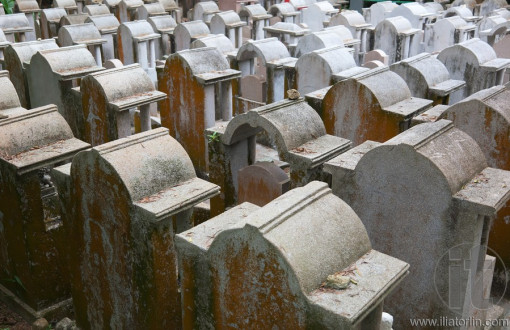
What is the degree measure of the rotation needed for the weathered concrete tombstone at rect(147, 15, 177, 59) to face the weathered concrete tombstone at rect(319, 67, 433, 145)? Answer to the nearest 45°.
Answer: approximately 45° to its right

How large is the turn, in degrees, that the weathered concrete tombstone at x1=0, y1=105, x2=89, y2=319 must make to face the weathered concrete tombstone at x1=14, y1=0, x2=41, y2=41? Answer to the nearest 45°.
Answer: approximately 135° to its left

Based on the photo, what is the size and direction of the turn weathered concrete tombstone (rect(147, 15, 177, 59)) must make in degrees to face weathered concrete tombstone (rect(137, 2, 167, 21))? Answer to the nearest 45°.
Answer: approximately 135° to its left

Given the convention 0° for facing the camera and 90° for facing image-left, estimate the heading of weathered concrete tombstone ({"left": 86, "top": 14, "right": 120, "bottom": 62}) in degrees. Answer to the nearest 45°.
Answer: approximately 315°

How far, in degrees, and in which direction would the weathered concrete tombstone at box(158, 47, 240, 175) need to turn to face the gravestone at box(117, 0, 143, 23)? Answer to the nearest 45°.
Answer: approximately 135° to its left

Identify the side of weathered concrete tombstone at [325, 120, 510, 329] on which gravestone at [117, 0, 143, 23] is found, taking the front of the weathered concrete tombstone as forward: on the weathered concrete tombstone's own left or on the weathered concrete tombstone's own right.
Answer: on the weathered concrete tombstone's own left

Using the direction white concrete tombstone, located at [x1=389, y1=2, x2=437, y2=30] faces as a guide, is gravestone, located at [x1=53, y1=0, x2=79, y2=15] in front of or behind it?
behind

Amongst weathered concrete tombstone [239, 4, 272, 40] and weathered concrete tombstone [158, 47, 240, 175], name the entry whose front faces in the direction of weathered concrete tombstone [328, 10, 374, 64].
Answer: weathered concrete tombstone [239, 4, 272, 40]

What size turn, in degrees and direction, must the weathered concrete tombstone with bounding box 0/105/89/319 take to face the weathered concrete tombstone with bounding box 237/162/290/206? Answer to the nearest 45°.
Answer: approximately 45° to its left

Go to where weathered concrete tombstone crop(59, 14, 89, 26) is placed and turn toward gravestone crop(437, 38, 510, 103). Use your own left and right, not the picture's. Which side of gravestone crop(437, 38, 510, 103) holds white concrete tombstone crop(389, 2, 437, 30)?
left

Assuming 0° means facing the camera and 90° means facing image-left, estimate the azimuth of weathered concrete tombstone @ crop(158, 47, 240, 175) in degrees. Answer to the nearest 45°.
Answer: approximately 315°

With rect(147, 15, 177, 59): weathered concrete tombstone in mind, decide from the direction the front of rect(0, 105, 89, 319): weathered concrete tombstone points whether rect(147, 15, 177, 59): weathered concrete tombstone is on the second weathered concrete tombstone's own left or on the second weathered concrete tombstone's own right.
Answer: on the second weathered concrete tombstone's own left

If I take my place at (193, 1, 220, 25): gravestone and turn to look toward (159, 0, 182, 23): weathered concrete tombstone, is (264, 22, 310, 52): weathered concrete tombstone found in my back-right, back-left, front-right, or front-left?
back-left

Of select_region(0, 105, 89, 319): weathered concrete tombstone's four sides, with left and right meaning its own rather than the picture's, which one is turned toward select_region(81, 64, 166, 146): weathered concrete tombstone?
left

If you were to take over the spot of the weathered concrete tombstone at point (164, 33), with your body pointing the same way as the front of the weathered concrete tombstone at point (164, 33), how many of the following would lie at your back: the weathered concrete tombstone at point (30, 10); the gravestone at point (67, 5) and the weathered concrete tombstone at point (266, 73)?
2

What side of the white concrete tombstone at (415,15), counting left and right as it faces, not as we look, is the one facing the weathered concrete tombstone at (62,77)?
right
